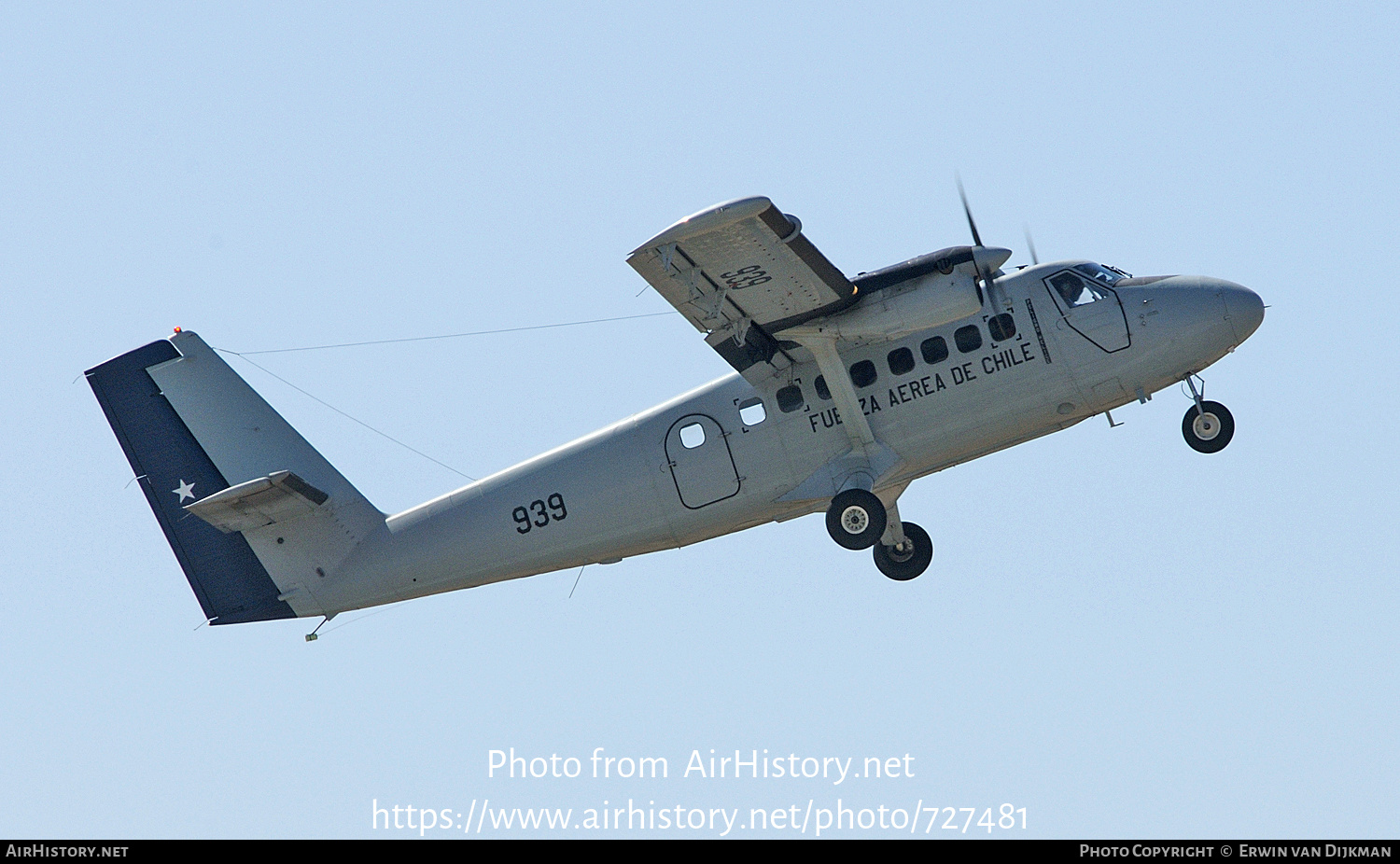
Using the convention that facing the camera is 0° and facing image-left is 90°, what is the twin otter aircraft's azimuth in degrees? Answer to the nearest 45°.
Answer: approximately 270°
